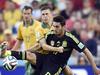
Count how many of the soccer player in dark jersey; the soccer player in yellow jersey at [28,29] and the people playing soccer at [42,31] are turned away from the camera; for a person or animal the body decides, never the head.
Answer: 0

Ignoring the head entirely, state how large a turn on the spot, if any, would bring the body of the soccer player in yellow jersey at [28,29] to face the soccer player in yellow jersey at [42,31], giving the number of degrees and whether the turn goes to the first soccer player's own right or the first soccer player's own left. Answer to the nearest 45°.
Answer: approximately 45° to the first soccer player's own left

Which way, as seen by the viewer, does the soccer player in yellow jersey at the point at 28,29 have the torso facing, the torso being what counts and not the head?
toward the camera

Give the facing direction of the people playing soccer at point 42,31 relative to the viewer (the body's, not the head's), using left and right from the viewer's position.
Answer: facing the viewer and to the left of the viewer

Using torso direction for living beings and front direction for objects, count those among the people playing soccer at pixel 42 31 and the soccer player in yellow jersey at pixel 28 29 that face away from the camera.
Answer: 0
